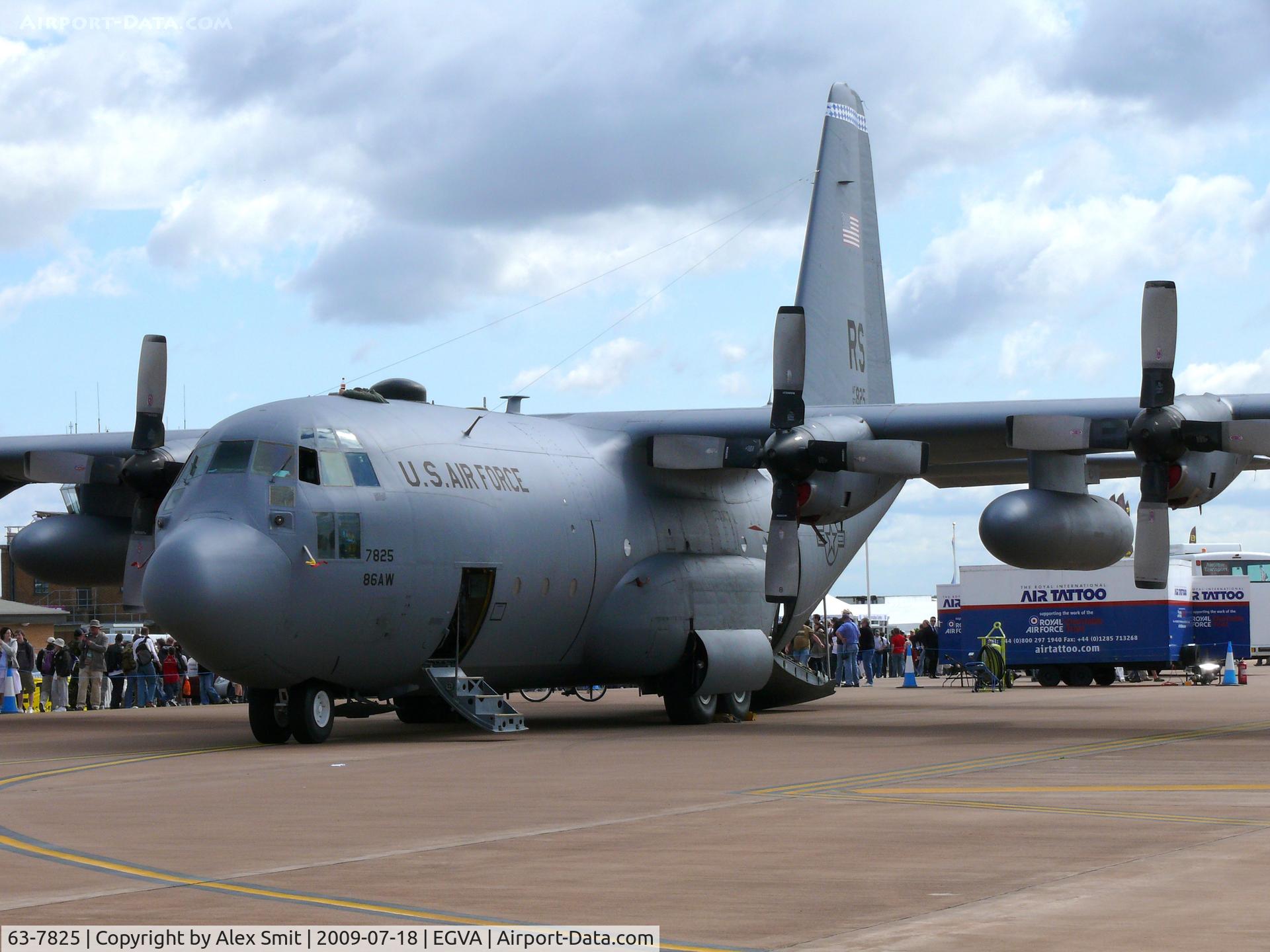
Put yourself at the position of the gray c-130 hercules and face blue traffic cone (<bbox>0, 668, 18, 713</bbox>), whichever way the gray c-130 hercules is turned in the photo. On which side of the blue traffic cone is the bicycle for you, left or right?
right

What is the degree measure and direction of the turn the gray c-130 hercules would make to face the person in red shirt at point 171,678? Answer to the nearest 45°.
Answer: approximately 90° to its right

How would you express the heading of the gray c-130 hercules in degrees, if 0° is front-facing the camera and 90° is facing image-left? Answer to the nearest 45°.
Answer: approximately 45°

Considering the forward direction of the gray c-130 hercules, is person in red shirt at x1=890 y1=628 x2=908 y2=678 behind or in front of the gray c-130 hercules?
behind
